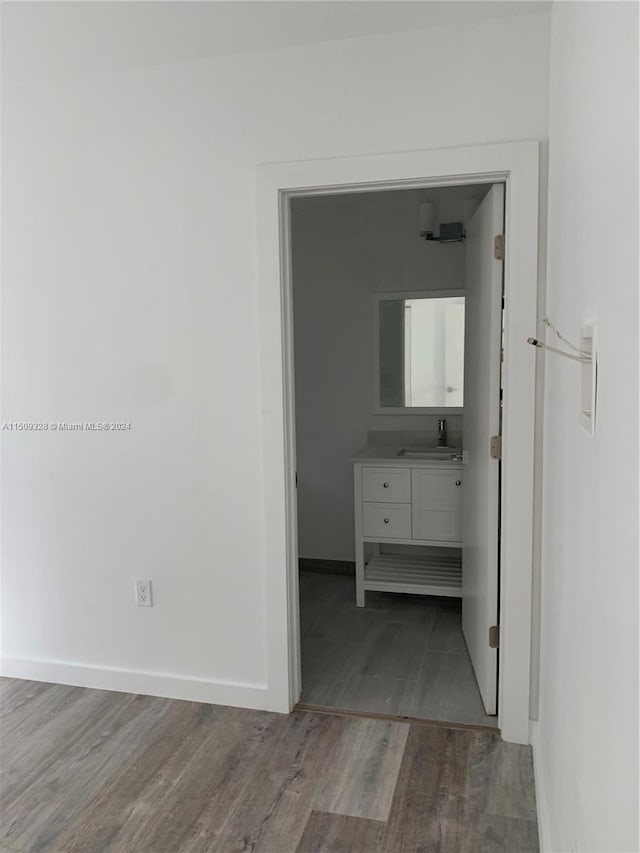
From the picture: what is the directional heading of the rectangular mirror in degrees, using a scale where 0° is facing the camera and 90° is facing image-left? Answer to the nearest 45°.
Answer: approximately 0°

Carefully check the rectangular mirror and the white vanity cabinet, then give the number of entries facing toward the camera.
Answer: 2

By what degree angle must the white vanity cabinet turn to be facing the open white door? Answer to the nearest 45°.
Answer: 0° — it already faces it
